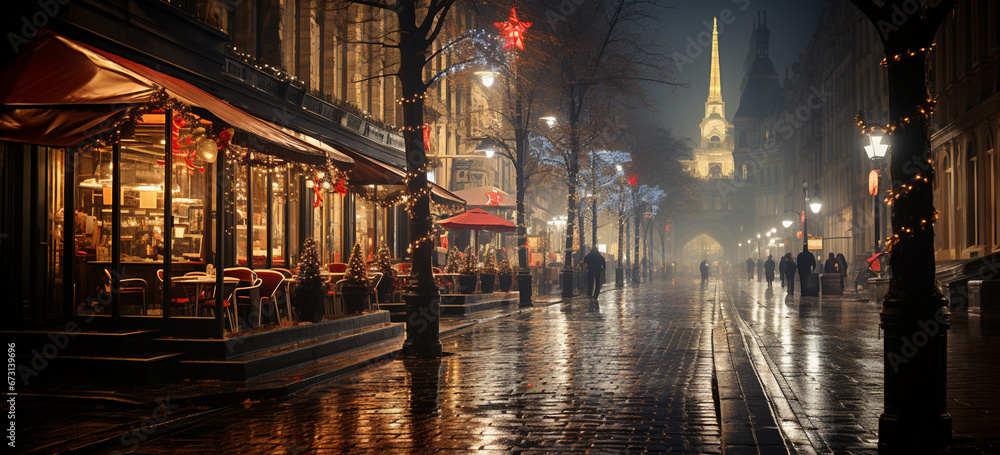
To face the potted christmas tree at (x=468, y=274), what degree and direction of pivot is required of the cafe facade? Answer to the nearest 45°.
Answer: approximately 90° to its left

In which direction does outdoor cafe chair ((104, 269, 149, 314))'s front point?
to the viewer's right

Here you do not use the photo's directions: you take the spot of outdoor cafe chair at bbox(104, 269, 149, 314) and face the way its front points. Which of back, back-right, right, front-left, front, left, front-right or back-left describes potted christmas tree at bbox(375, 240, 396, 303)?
front-left

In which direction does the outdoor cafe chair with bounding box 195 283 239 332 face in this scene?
to the viewer's left

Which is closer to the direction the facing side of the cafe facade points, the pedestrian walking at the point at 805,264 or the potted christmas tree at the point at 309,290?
the potted christmas tree

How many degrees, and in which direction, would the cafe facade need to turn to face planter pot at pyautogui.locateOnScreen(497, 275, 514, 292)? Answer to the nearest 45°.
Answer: approximately 90° to its left

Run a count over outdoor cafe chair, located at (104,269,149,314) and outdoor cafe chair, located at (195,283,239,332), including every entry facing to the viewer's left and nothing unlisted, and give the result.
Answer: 1

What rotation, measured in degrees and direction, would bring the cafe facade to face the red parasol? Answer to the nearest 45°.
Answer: approximately 90° to its left

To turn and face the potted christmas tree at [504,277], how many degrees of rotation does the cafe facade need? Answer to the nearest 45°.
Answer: approximately 90° to its left

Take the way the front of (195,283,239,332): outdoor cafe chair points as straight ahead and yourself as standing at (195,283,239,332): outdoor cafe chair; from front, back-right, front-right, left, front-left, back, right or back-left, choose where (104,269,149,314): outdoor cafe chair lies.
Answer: front-right

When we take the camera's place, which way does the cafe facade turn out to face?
facing the viewer and to the right of the viewer

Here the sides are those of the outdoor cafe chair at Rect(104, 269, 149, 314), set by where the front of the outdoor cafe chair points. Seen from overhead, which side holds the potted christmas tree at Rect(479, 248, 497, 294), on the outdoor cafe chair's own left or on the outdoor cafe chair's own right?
on the outdoor cafe chair's own left
